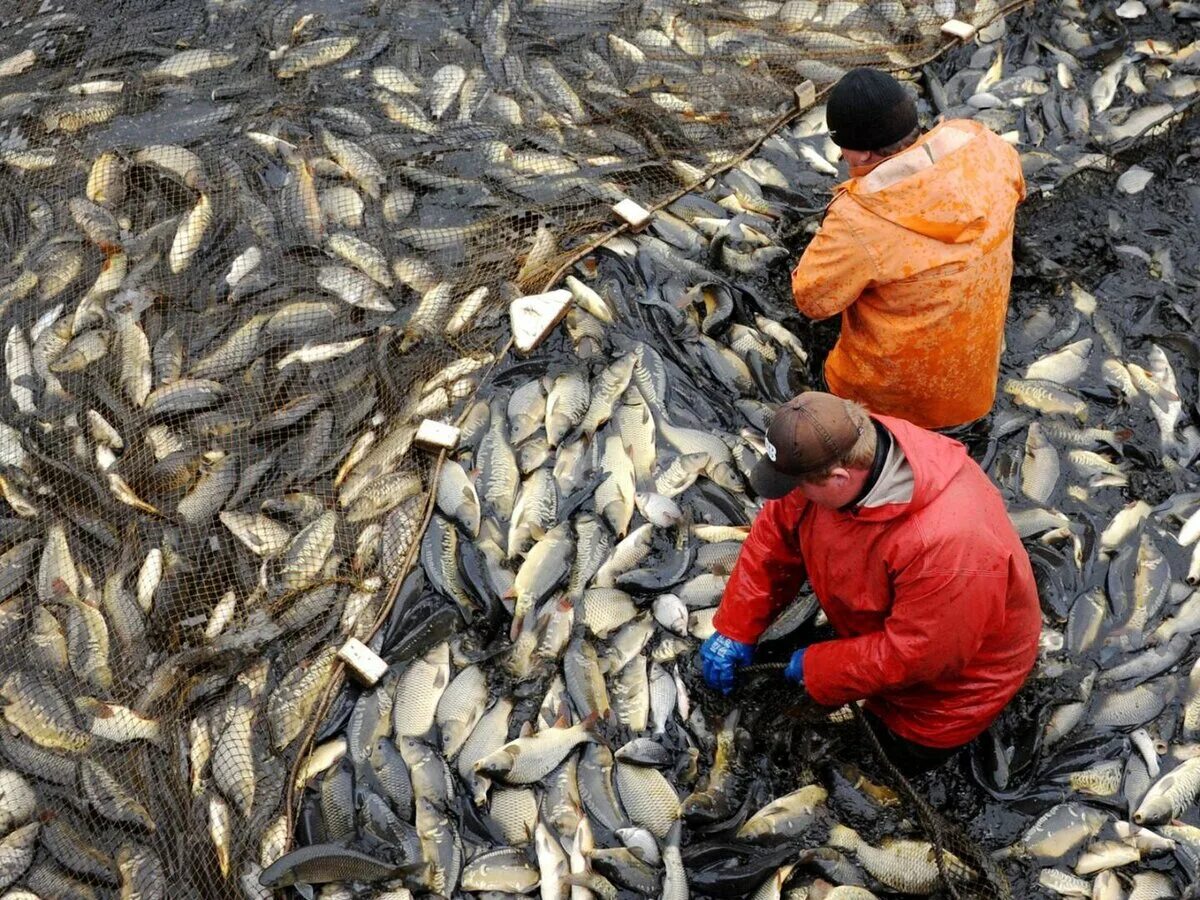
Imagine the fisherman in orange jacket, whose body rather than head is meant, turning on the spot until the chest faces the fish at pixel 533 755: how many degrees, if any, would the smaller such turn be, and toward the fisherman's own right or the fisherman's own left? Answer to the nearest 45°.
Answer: approximately 90° to the fisherman's own left

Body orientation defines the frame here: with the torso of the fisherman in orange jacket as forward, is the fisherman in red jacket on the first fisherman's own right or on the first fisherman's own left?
on the first fisherman's own left

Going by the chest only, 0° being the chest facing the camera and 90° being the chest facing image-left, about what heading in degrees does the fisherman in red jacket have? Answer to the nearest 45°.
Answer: approximately 45°

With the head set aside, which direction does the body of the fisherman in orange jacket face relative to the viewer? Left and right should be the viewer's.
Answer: facing away from the viewer and to the left of the viewer

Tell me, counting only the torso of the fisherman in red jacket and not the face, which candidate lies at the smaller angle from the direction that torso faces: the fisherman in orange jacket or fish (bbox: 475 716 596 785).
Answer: the fish

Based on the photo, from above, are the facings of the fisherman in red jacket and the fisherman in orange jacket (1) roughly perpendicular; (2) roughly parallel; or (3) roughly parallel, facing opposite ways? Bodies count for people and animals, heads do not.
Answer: roughly perpendicular

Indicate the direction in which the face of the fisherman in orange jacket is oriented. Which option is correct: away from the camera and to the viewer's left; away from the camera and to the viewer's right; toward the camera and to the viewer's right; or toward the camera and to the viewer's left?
away from the camera and to the viewer's left
